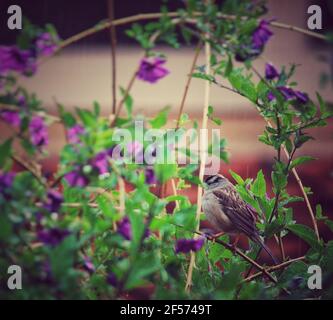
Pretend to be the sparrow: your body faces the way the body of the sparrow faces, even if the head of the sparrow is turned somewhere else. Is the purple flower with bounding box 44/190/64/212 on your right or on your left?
on your left

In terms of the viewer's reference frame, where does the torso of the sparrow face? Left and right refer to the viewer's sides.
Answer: facing to the left of the viewer
